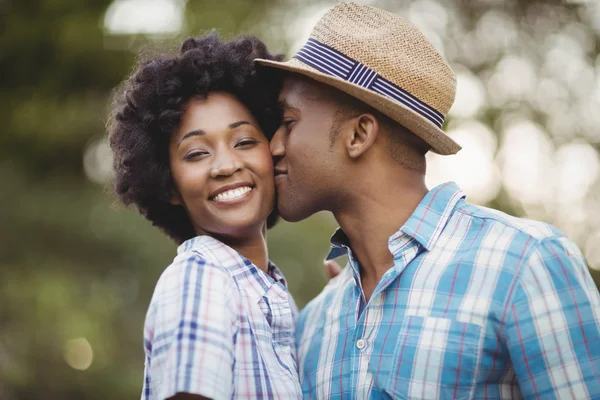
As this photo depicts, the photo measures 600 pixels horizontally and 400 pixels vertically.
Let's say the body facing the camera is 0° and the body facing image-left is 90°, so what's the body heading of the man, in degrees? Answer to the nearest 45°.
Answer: approximately 45°

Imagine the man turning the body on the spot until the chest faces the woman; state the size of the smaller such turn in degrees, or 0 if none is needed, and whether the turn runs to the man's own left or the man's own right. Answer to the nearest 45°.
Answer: approximately 45° to the man's own right

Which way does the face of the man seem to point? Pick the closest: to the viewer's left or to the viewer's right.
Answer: to the viewer's left
